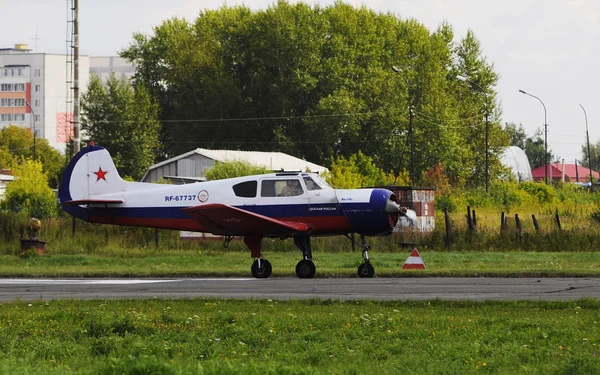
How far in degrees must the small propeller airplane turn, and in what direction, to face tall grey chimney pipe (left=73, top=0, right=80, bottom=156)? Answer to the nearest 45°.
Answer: approximately 135° to its left

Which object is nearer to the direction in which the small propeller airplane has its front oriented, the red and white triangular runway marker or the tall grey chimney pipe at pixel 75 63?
the red and white triangular runway marker

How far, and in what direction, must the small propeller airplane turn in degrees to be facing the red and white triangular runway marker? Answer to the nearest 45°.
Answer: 0° — it already faces it

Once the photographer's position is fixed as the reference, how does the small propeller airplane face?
facing to the right of the viewer
